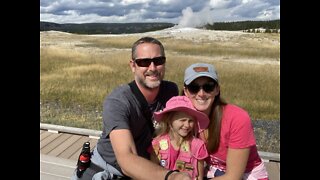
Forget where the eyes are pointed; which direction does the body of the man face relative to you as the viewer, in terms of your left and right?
facing the viewer and to the right of the viewer

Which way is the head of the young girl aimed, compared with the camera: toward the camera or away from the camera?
toward the camera

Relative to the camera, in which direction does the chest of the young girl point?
toward the camera

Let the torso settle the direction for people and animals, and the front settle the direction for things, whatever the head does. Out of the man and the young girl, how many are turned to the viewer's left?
0

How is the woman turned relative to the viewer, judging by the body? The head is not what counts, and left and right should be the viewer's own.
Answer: facing the viewer and to the left of the viewer

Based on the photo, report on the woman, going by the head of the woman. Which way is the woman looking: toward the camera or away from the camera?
toward the camera
